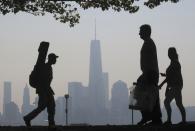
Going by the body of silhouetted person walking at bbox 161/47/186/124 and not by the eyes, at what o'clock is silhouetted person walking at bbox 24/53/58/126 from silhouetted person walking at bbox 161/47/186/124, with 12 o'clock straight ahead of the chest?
silhouetted person walking at bbox 24/53/58/126 is roughly at 11 o'clock from silhouetted person walking at bbox 161/47/186/124.

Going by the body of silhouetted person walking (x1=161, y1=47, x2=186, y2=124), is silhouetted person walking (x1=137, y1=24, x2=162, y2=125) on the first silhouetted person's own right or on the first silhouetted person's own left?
on the first silhouetted person's own left

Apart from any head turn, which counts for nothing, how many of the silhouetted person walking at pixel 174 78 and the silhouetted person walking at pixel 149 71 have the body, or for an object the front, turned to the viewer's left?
2

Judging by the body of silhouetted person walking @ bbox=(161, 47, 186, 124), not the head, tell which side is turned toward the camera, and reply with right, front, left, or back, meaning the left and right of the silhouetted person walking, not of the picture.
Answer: left

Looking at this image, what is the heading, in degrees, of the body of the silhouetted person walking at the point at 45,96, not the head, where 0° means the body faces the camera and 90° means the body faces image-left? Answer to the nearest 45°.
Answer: approximately 270°

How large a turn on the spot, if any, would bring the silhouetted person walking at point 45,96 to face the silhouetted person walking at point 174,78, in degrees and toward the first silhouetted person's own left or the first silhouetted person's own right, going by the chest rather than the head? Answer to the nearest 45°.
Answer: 0° — they already face them

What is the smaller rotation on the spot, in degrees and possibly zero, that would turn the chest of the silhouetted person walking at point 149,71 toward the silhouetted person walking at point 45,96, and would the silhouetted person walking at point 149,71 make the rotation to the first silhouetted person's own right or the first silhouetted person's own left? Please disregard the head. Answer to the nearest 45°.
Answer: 0° — they already face them

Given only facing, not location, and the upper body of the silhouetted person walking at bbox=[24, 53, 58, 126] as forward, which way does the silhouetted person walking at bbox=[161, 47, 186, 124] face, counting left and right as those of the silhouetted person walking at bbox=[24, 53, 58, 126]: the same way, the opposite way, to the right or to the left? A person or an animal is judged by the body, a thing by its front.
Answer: the opposite way

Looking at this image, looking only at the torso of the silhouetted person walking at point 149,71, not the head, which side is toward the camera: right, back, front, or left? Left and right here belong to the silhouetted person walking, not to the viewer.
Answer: left
